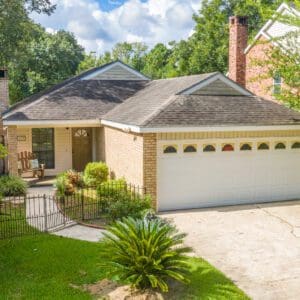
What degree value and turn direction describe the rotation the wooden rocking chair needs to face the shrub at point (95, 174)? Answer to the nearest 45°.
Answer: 0° — it already faces it

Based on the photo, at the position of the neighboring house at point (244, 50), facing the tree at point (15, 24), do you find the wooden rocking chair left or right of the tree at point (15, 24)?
left

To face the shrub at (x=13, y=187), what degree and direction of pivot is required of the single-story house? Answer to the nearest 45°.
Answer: approximately 90° to its right

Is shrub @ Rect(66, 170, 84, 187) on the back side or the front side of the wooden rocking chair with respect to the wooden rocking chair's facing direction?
on the front side

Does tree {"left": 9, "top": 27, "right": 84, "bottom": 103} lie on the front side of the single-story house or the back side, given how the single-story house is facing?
on the back side

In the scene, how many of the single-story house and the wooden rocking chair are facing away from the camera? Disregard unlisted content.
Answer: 0

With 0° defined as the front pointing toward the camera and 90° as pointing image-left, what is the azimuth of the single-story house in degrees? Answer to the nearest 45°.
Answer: approximately 0°

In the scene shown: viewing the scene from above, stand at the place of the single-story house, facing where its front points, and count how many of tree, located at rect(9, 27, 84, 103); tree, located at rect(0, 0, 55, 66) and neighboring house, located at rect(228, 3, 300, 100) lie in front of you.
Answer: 0

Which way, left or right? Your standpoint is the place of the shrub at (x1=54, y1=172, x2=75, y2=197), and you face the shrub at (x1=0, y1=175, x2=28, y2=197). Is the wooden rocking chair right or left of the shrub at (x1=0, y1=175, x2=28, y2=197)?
right

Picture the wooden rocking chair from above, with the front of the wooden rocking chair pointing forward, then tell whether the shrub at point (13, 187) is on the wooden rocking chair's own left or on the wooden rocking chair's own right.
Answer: on the wooden rocking chair's own right

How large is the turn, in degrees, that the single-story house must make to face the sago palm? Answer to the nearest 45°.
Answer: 0° — it already faces it

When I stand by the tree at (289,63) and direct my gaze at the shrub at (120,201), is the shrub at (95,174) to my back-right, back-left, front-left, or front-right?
front-right
